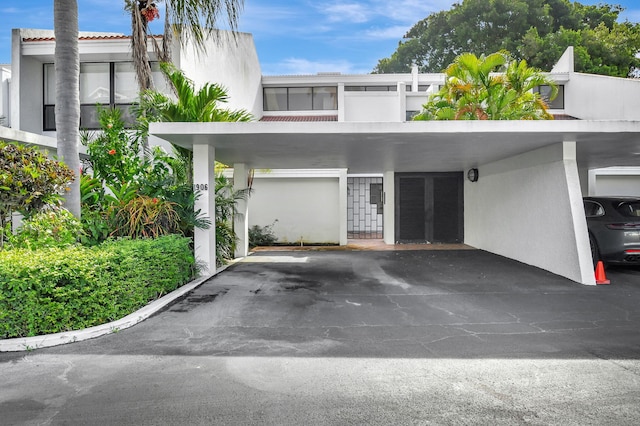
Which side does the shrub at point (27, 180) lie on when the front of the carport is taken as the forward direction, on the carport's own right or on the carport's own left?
on the carport's own right

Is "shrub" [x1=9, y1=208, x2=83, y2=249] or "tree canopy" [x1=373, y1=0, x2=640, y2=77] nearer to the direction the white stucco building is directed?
the shrub

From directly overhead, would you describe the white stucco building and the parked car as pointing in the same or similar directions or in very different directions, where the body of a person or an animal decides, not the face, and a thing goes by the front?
very different directions

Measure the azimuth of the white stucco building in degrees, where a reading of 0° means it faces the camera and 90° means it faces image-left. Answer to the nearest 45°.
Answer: approximately 0°

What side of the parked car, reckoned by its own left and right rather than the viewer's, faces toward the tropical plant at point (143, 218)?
left

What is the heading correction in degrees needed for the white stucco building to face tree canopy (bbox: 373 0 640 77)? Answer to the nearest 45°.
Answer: approximately 135° to its left

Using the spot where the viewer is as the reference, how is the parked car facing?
facing away from the viewer and to the left of the viewer

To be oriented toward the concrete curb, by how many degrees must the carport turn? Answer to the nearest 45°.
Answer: approximately 45° to its right

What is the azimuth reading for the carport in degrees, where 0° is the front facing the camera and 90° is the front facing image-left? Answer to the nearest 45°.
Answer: approximately 0°

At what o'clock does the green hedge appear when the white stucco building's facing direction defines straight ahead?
The green hedge is roughly at 1 o'clock from the white stucco building.

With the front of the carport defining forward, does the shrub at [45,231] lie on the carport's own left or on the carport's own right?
on the carport's own right

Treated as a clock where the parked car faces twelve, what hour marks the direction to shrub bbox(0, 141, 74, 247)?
The shrub is roughly at 9 o'clock from the parked car.

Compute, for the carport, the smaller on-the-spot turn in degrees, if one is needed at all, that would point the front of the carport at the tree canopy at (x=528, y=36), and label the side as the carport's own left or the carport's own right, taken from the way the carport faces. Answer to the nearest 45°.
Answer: approximately 180°
